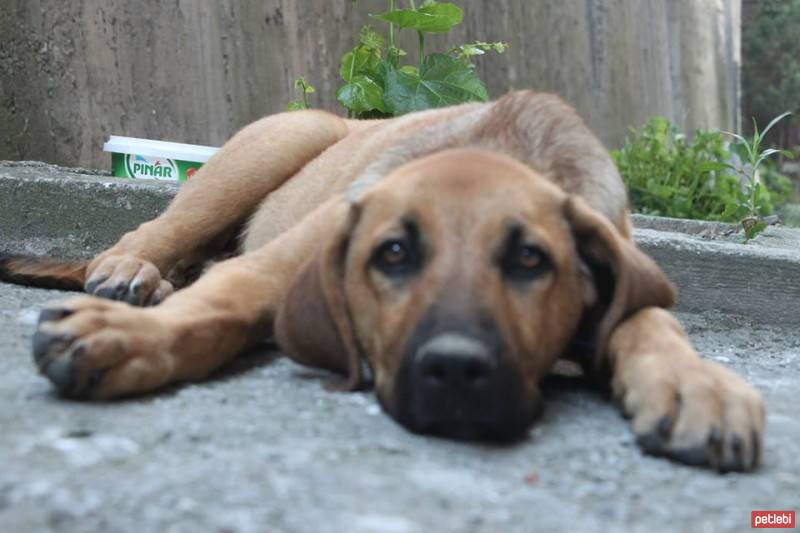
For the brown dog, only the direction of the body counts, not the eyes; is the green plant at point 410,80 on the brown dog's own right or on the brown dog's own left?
on the brown dog's own left

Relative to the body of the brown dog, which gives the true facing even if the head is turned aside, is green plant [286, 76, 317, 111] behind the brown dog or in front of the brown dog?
behind

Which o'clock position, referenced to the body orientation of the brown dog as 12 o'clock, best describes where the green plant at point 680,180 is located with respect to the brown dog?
The green plant is roughly at 8 o'clock from the brown dog.

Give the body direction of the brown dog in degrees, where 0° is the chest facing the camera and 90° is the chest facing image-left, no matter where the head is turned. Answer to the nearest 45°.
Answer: approximately 315°

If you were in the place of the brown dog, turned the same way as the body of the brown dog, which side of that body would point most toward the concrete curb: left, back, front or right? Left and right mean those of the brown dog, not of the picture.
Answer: back
